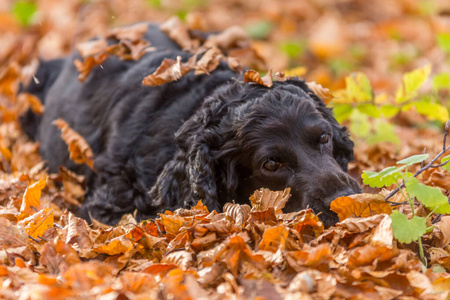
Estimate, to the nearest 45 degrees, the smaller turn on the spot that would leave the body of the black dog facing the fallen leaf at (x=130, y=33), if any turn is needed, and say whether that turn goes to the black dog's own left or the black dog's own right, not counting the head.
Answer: approximately 135° to the black dog's own left

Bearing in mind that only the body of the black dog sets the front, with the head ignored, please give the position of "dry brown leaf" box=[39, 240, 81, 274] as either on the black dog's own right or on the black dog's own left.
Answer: on the black dog's own right

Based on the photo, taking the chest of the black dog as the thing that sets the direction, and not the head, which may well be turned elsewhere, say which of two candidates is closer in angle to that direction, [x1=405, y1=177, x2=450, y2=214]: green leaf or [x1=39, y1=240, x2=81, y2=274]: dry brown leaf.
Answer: the green leaf

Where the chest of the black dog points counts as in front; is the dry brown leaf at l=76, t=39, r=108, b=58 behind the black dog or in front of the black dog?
behind

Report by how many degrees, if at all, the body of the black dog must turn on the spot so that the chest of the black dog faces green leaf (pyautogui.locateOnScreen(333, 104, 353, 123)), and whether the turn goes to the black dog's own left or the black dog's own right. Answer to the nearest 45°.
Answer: approximately 90° to the black dog's own left

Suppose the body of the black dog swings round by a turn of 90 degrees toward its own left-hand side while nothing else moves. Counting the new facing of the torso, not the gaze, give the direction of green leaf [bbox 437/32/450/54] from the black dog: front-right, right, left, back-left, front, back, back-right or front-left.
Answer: front

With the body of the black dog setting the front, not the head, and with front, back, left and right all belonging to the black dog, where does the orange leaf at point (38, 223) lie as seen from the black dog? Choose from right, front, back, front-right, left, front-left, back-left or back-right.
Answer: right

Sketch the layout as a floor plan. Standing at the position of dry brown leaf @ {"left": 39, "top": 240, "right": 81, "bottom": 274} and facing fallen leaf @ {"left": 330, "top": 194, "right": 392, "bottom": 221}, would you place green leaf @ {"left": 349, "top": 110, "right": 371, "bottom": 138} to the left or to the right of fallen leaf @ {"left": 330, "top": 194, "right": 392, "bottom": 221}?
left

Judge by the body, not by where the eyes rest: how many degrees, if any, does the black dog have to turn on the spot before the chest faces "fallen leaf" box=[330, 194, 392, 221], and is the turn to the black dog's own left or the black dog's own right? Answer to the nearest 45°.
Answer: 0° — it already faces it

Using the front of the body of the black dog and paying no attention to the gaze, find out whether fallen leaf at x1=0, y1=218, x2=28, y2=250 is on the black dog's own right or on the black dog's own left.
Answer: on the black dog's own right

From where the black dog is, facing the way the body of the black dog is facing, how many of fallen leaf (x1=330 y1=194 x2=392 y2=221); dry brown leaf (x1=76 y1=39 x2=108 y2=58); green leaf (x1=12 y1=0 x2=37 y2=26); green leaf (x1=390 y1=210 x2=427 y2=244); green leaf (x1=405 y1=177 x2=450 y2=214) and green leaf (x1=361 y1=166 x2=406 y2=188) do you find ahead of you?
4

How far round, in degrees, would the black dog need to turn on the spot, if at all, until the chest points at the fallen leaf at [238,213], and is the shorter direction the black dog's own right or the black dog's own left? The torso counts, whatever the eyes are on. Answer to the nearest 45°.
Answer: approximately 45° to the black dog's own right

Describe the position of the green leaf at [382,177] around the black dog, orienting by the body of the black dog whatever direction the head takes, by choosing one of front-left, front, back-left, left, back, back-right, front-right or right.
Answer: front
